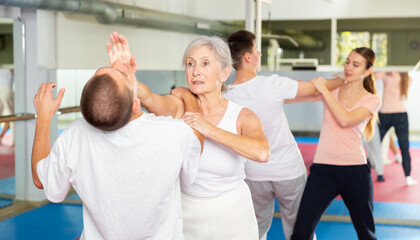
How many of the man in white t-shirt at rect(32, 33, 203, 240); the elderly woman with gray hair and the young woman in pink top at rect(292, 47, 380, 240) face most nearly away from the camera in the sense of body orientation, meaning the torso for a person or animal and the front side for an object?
1

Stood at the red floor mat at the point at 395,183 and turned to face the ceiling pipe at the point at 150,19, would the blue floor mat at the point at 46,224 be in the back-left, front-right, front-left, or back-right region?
front-left

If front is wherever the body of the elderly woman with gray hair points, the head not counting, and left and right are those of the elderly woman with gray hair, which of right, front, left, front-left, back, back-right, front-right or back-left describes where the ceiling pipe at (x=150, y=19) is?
back-right

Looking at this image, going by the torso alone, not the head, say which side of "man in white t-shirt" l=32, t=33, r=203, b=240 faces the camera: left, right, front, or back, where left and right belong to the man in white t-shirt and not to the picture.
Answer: back

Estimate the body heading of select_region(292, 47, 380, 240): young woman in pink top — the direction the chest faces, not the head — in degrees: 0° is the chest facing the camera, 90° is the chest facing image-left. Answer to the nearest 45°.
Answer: approximately 45°

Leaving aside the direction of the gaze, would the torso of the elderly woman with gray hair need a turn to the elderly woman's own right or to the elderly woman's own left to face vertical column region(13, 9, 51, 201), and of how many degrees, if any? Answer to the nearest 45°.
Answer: approximately 90° to the elderly woman's own right

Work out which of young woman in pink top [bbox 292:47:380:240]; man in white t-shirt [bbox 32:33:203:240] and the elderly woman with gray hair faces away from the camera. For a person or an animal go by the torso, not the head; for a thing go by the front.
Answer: the man in white t-shirt

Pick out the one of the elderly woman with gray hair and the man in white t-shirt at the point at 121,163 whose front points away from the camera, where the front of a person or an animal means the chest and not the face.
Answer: the man in white t-shirt

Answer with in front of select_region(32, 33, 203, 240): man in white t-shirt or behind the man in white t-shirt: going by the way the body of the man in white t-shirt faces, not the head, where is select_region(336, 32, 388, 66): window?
in front

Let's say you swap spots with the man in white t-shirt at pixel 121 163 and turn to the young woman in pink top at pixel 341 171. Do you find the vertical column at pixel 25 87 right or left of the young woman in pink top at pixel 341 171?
left

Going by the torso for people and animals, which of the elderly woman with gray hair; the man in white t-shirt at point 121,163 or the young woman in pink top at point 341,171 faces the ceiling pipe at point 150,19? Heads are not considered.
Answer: the man in white t-shirt
